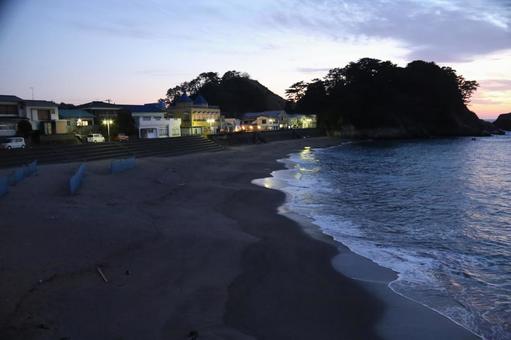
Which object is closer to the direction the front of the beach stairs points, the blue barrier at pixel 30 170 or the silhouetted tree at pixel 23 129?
the blue barrier

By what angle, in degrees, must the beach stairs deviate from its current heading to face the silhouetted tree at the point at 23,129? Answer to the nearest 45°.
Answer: approximately 180°

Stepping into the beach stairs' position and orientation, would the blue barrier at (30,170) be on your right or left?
on your right

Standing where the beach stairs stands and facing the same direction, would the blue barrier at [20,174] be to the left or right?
on its right

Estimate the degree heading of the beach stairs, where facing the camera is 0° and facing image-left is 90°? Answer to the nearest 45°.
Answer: approximately 315°
